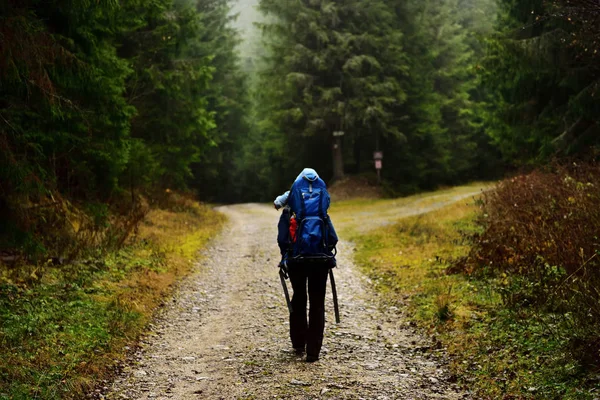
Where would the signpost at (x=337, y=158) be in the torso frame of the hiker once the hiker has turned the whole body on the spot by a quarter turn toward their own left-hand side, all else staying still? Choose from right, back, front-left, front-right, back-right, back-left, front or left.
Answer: right

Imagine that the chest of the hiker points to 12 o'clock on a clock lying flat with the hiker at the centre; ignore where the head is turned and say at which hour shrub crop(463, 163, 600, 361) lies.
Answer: The shrub is roughly at 2 o'clock from the hiker.

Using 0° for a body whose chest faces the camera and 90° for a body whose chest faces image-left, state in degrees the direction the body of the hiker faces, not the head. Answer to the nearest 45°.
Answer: approximately 180°

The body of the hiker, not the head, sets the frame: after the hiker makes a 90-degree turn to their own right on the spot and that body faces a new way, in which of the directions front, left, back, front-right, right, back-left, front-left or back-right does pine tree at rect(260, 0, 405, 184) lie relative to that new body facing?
left
